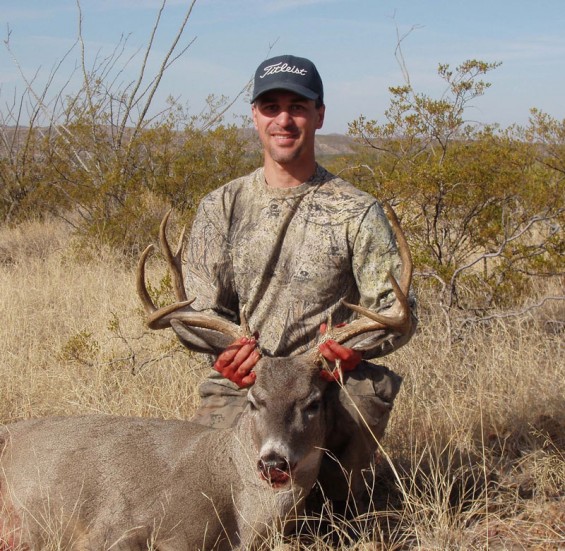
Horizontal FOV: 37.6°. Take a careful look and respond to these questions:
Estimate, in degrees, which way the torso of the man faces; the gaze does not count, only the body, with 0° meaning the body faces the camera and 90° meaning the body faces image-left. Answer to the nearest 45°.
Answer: approximately 0°
